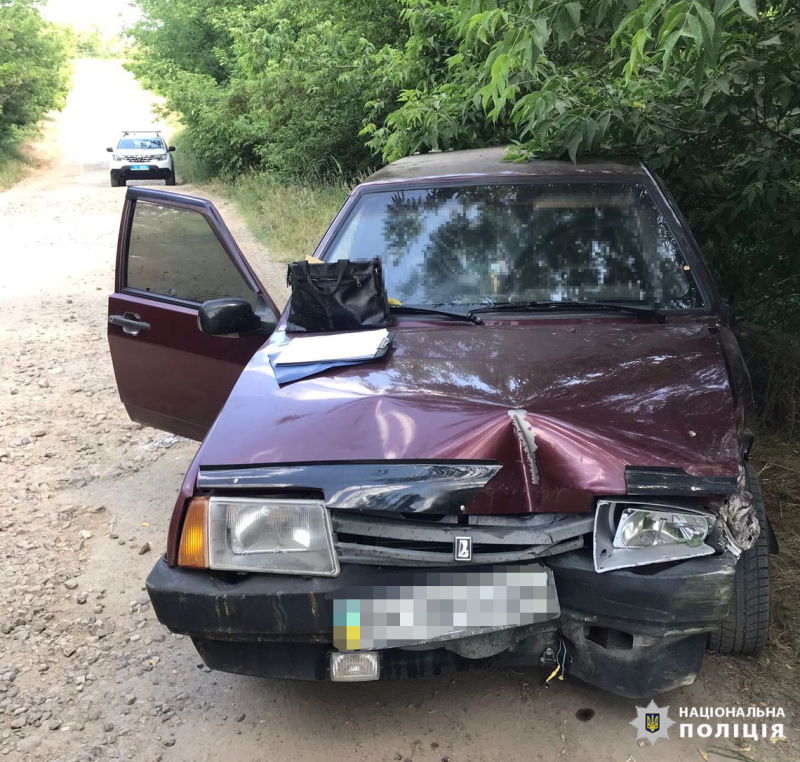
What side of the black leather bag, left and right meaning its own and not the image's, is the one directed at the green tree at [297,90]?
back

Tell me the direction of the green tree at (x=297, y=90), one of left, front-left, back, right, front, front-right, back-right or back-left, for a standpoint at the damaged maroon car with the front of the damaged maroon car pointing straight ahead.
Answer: back

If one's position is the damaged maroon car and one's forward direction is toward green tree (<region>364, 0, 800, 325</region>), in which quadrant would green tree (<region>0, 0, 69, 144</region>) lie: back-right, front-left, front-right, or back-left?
front-left

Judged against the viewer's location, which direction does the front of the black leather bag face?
facing the viewer

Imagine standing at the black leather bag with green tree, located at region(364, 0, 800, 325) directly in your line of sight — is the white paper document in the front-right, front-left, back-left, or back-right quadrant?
back-right

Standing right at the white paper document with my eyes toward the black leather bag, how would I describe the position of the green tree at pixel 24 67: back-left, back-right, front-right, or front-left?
front-left

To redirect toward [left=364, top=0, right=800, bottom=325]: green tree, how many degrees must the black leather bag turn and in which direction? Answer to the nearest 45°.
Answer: approximately 135° to its left

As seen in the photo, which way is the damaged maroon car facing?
toward the camera

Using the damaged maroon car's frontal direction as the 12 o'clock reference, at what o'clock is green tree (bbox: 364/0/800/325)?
The green tree is roughly at 7 o'clock from the damaged maroon car.
